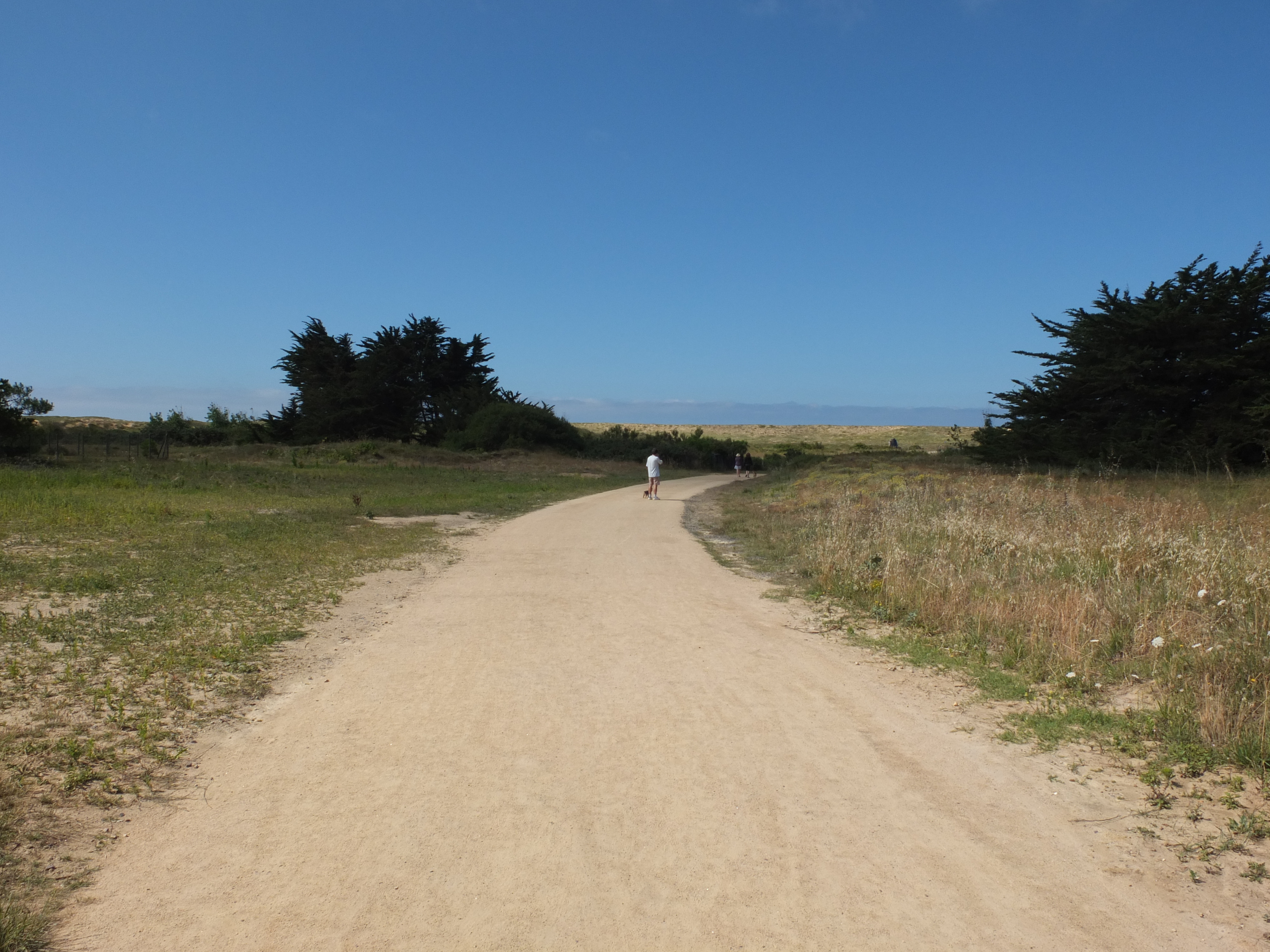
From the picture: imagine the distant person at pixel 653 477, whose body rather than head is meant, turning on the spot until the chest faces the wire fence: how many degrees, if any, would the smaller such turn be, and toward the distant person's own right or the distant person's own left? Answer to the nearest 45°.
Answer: approximately 45° to the distant person's own left

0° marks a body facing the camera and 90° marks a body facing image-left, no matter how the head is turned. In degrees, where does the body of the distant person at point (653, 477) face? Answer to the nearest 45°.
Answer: approximately 180°

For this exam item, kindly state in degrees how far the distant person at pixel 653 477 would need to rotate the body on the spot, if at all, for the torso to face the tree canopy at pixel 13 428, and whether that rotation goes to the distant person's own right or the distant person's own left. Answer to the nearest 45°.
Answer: approximately 90° to the distant person's own left

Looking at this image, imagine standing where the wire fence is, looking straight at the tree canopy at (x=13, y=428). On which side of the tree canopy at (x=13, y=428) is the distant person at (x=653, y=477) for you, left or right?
left
